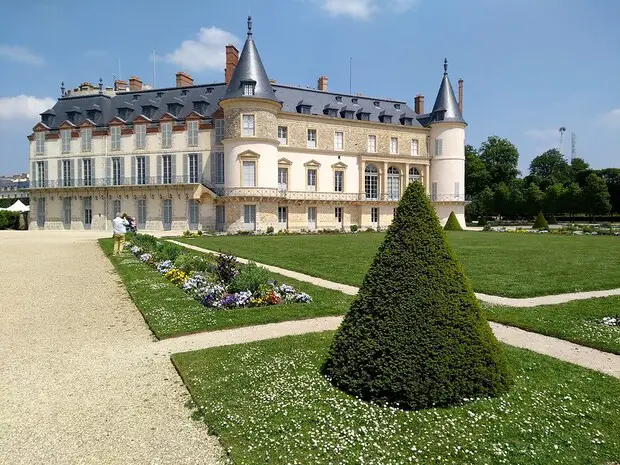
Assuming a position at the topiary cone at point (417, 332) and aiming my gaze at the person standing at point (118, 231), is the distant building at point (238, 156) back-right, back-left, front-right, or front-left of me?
front-right

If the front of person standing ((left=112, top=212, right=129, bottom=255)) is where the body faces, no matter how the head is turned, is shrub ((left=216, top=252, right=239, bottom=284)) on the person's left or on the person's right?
on the person's right

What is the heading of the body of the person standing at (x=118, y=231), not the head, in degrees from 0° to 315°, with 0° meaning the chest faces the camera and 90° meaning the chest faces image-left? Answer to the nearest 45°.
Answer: approximately 225°

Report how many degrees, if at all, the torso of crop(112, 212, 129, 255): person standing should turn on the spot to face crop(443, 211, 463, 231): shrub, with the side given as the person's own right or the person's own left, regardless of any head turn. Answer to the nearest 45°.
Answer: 0° — they already face it

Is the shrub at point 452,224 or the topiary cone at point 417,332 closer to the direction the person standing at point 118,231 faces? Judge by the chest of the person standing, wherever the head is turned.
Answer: the shrub
